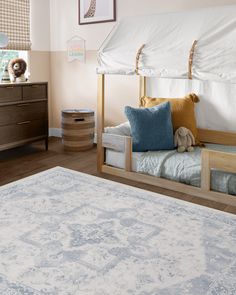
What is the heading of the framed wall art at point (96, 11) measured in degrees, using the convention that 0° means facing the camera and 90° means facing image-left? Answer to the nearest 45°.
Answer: approximately 45°

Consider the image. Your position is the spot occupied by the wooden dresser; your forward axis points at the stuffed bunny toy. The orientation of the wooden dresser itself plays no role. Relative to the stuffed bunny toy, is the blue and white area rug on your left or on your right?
right

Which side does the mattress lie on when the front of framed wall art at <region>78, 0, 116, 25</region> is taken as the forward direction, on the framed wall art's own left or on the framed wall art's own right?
on the framed wall art's own left
